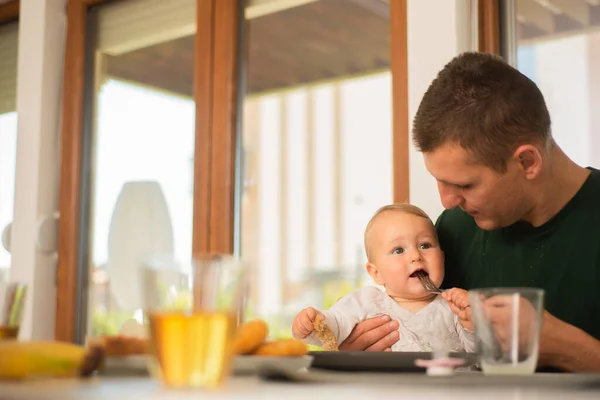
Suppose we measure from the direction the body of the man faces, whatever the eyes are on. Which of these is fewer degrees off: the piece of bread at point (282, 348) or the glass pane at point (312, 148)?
the piece of bread

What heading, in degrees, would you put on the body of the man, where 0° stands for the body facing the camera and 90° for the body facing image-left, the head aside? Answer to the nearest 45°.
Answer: approximately 45°

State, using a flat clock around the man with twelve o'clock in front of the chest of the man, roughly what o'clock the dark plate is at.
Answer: The dark plate is roughly at 11 o'clock from the man.

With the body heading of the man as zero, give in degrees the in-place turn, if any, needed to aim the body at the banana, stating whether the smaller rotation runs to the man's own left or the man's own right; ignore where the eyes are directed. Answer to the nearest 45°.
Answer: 0° — they already face it
